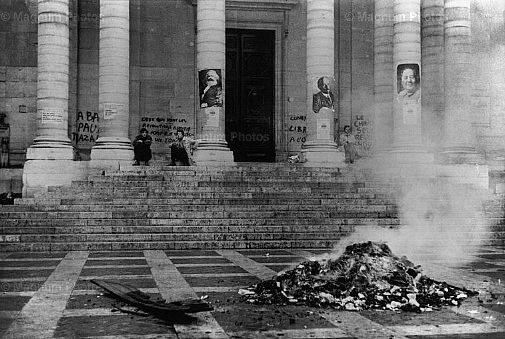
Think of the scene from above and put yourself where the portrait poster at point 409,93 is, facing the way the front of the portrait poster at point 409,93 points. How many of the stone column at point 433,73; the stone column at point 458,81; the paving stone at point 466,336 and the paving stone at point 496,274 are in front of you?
2

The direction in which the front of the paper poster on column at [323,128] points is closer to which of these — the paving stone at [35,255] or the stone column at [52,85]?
the paving stone

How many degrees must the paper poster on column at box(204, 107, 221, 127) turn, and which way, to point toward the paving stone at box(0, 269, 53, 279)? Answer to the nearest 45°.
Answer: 0° — it already faces it

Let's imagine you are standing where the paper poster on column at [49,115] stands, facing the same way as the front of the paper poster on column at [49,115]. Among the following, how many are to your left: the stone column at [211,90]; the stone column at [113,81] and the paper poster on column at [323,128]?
3

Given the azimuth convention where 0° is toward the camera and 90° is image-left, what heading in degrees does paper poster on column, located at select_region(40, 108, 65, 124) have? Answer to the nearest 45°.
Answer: approximately 0°

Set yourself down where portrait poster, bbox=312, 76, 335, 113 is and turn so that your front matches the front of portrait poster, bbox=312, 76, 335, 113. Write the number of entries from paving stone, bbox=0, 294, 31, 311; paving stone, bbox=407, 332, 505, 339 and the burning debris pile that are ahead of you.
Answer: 3

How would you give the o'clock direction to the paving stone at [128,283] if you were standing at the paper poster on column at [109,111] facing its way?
The paving stone is roughly at 12 o'clock from the paper poster on column.

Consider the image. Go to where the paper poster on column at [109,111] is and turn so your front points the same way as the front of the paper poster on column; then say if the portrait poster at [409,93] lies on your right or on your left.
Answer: on your left
